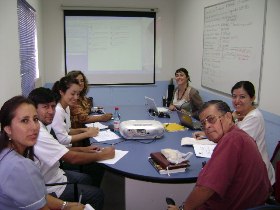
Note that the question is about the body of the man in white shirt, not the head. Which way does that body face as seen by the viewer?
to the viewer's right

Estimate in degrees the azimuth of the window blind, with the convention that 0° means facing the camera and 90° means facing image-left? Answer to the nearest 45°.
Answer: approximately 270°

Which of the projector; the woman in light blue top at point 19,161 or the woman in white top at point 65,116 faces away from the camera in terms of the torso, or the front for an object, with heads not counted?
the projector

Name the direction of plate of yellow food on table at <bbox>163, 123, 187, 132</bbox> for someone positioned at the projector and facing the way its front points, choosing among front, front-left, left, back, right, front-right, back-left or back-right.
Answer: front-right

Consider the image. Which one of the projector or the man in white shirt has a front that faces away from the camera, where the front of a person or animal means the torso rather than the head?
the projector

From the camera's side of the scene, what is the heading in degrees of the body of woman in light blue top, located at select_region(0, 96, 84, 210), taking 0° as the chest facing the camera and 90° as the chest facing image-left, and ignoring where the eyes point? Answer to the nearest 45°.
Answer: approximately 270°

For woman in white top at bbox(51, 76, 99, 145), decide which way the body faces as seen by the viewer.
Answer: to the viewer's right

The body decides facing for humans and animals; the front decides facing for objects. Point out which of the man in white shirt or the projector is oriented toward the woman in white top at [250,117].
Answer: the man in white shirt

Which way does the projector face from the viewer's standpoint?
away from the camera

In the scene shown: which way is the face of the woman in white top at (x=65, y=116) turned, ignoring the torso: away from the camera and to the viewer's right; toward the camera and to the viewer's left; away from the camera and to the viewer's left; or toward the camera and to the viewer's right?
toward the camera and to the viewer's right

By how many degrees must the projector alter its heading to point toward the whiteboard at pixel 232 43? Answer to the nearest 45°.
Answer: approximately 45° to its right
